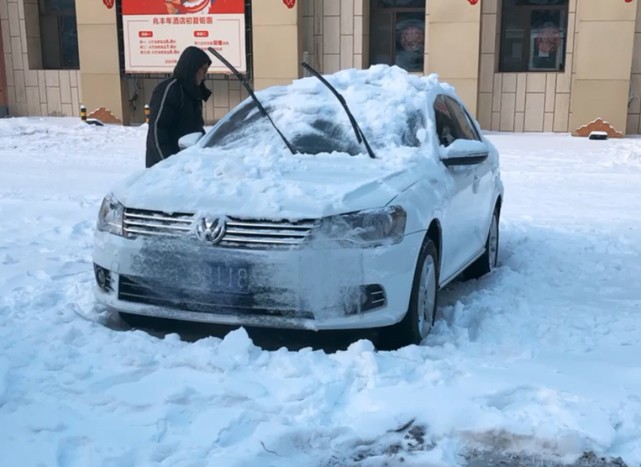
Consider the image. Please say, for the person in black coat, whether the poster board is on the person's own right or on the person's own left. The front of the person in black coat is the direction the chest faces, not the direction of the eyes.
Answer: on the person's own left

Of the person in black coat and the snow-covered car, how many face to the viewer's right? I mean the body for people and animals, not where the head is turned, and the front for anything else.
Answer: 1

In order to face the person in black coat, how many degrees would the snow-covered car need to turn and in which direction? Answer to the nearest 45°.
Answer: approximately 90° to its right

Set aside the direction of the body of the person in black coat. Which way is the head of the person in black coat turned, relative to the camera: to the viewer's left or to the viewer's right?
to the viewer's right

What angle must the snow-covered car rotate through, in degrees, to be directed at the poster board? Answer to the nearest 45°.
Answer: approximately 135° to its right

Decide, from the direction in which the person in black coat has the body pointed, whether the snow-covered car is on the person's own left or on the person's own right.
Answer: on the person's own right

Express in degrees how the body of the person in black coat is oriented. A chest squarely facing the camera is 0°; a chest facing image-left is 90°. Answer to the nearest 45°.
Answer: approximately 270°

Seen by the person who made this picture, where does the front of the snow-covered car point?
facing the viewer and to the left of the viewer
